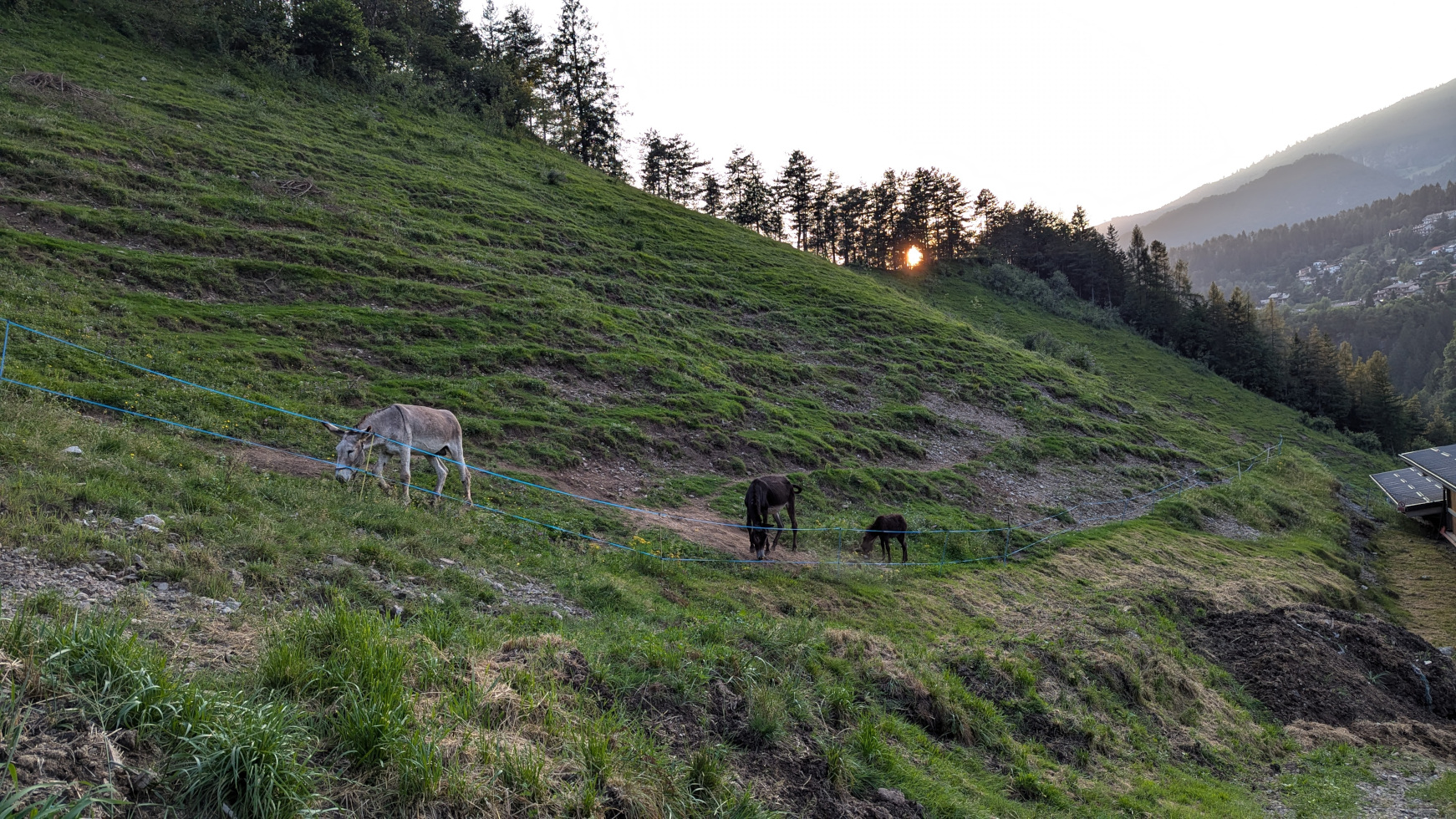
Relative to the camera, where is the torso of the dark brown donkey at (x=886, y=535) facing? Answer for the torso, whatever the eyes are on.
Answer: to the viewer's left

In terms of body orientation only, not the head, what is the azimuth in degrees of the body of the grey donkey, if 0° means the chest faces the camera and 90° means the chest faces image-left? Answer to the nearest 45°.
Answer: approximately 45°

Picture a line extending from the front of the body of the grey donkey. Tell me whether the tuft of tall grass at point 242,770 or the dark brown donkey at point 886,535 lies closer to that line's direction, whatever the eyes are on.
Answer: the tuft of tall grass

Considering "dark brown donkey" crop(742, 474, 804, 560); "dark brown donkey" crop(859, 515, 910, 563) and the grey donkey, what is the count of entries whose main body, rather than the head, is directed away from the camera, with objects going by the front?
0

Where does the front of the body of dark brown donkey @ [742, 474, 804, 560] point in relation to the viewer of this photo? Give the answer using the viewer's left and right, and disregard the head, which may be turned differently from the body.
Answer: facing the viewer and to the left of the viewer

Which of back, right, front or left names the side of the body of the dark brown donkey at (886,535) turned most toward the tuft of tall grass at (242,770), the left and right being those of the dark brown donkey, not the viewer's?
left

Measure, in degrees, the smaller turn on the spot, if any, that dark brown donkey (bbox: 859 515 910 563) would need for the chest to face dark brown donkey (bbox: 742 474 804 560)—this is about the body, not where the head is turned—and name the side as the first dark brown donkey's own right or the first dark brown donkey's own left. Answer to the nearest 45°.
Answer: approximately 45° to the first dark brown donkey's own left

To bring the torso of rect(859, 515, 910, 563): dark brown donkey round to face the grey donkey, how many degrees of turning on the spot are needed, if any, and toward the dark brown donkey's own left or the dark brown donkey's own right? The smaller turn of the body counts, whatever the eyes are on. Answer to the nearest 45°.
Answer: approximately 45° to the dark brown donkey's own left

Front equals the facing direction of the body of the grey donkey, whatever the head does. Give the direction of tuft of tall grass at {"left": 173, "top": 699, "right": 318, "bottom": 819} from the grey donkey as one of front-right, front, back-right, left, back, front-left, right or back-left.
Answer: front-left
